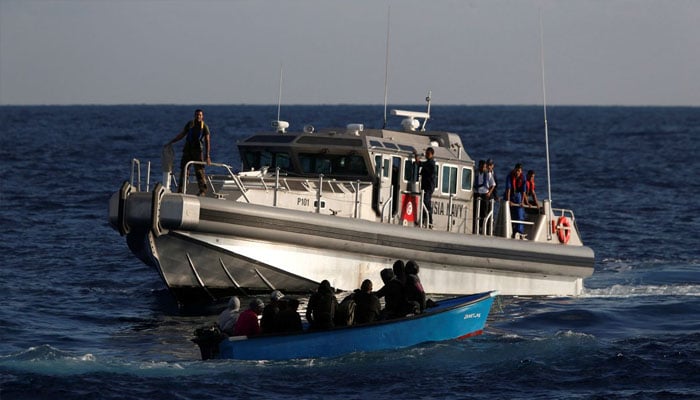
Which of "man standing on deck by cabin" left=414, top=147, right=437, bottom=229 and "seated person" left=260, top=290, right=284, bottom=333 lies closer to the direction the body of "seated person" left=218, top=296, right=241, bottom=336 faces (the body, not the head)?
the man standing on deck by cabin

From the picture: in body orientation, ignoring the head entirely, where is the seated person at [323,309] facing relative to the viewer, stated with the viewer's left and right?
facing away from the viewer

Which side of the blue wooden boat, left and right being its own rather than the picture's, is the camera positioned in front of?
right

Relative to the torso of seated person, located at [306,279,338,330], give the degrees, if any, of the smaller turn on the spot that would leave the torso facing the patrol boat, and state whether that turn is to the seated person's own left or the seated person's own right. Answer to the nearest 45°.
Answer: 0° — they already face it

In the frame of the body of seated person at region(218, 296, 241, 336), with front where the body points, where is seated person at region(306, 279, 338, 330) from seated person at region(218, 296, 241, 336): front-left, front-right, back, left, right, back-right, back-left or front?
front-right

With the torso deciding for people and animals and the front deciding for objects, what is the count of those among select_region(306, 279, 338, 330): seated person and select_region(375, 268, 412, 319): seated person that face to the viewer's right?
0

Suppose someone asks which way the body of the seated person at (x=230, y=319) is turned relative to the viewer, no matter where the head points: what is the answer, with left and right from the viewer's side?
facing away from the viewer and to the right of the viewer
